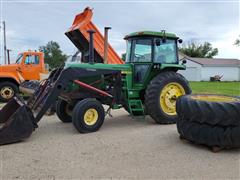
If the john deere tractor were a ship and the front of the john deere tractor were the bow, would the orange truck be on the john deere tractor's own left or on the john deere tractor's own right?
on the john deere tractor's own right

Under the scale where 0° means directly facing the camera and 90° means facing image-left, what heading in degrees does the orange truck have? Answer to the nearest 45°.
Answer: approximately 90°

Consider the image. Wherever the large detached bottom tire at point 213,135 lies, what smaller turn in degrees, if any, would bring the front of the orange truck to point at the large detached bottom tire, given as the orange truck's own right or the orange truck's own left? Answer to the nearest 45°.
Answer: approximately 90° to the orange truck's own left

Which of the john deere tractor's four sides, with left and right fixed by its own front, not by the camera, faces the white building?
back

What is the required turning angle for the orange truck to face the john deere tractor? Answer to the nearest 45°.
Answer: approximately 90° to its left
